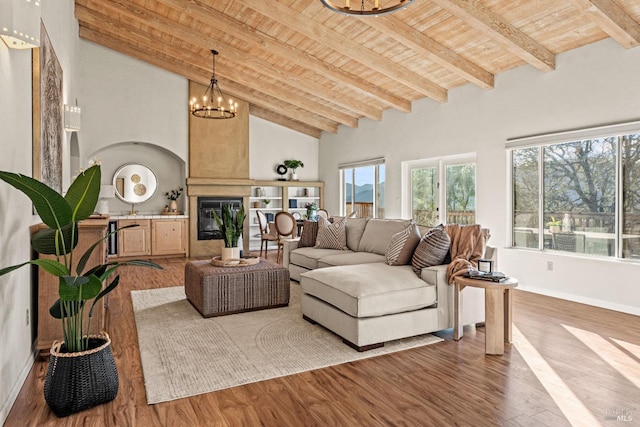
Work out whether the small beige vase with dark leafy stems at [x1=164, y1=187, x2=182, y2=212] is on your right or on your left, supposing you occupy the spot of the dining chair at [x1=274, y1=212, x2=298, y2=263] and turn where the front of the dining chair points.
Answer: on your left

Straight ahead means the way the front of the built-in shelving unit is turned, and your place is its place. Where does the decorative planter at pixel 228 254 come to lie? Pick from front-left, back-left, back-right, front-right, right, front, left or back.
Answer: front

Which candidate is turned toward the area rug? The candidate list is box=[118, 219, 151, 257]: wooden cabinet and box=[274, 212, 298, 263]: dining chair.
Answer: the wooden cabinet

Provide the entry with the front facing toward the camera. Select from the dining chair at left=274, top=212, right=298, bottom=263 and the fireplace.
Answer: the fireplace

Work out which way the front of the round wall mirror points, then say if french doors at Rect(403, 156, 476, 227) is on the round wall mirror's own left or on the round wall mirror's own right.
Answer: on the round wall mirror's own left

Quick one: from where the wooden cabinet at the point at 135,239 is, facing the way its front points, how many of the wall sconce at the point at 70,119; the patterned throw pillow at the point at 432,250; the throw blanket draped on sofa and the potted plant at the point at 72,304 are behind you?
0

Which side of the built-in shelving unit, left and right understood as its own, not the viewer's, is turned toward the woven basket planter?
front

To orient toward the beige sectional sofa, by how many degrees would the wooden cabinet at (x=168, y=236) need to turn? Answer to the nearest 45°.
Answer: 0° — it already faces it

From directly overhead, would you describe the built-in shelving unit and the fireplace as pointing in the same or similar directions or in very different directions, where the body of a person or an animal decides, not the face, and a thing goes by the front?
same or similar directions

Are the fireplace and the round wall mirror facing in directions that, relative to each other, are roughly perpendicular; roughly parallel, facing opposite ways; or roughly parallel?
roughly parallel

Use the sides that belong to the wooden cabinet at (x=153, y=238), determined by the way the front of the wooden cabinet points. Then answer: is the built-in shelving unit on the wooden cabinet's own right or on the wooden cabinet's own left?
on the wooden cabinet's own left

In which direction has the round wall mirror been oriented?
toward the camera

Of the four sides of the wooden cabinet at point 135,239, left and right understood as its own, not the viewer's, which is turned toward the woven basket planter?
front

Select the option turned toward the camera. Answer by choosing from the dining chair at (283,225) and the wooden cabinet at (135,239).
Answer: the wooden cabinet

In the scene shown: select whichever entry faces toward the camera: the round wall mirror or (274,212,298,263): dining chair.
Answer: the round wall mirror

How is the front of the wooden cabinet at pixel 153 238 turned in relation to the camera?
facing the viewer

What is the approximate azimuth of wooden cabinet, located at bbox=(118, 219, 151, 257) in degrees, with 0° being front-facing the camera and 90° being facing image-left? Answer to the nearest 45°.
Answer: approximately 0°

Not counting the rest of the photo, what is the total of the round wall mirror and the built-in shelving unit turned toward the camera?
2

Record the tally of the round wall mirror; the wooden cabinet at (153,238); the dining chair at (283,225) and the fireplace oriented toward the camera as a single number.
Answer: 3

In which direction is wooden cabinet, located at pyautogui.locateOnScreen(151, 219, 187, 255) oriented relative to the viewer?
toward the camera

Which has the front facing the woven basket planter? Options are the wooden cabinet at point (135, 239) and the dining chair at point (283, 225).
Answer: the wooden cabinet

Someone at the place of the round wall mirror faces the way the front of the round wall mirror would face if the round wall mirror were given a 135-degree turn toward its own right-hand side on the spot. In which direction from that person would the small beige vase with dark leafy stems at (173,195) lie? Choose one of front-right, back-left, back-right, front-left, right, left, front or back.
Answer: back-right
